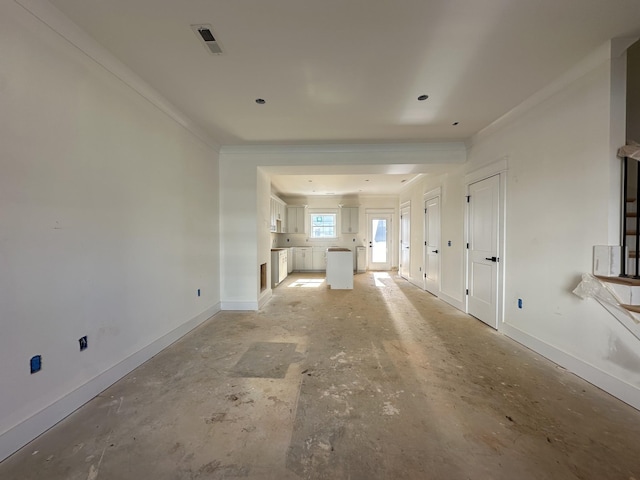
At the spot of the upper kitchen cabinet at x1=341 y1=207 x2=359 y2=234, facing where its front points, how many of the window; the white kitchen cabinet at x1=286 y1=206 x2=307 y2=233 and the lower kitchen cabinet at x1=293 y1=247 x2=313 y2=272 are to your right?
3

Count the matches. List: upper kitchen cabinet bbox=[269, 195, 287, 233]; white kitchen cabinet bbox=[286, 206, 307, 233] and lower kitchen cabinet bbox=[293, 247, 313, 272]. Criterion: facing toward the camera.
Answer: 2

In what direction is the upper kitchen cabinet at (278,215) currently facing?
to the viewer's right

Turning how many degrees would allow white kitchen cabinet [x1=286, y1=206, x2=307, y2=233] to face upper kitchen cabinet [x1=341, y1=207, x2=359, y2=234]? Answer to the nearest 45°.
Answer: approximately 90° to its left

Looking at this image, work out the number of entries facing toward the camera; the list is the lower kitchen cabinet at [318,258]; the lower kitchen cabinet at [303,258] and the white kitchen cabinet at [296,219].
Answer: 3

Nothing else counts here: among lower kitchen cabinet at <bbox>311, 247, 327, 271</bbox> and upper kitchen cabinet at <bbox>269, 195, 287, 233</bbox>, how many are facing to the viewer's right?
1

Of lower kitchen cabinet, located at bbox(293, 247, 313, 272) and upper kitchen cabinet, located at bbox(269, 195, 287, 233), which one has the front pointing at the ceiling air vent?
the lower kitchen cabinet

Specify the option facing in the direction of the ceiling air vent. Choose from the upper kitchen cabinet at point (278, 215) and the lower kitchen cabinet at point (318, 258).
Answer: the lower kitchen cabinet

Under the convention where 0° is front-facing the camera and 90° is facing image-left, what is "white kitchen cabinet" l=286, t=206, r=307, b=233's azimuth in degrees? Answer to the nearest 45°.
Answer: approximately 0°

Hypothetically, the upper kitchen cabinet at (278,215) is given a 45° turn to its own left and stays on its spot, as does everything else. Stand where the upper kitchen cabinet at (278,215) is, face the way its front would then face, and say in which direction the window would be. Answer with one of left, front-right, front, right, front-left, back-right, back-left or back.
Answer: front

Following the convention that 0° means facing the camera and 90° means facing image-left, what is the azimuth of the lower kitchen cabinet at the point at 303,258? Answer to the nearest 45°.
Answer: approximately 0°

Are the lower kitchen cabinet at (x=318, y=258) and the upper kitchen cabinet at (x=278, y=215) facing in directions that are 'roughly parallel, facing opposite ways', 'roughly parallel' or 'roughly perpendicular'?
roughly perpendicular

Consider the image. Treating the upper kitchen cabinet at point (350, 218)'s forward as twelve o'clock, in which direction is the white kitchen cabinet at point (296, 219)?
The white kitchen cabinet is roughly at 3 o'clock from the upper kitchen cabinet.
